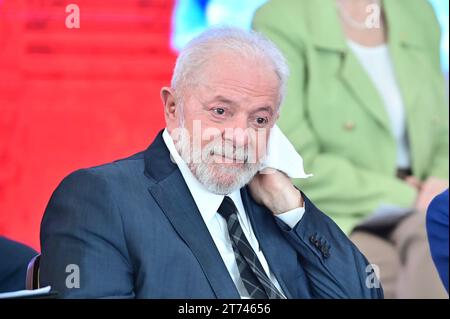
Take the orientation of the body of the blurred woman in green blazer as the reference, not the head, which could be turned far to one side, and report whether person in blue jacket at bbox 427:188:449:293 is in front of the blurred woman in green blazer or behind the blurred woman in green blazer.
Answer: in front

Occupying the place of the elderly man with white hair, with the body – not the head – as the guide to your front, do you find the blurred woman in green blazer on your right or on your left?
on your left

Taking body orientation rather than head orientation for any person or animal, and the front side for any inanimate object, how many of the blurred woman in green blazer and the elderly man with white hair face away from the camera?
0

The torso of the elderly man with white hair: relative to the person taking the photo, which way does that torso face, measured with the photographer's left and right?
facing the viewer and to the right of the viewer

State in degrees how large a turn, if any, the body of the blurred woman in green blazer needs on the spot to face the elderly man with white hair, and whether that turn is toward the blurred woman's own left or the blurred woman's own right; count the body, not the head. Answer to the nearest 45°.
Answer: approximately 45° to the blurred woman's own right

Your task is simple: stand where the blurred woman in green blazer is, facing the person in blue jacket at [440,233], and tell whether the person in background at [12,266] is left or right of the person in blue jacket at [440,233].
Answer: right

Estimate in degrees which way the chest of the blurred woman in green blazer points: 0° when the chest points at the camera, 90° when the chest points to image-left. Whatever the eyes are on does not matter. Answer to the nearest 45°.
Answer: approximately 315°

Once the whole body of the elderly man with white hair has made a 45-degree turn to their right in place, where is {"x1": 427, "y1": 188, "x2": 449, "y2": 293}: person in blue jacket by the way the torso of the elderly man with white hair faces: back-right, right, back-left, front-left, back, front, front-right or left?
back-left

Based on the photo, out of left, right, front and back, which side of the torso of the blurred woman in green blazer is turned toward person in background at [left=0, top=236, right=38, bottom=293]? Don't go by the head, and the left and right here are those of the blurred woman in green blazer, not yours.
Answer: right

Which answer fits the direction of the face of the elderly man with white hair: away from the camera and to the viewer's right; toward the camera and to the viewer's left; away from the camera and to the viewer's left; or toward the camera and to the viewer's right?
toward the camera and to the viewer's right
